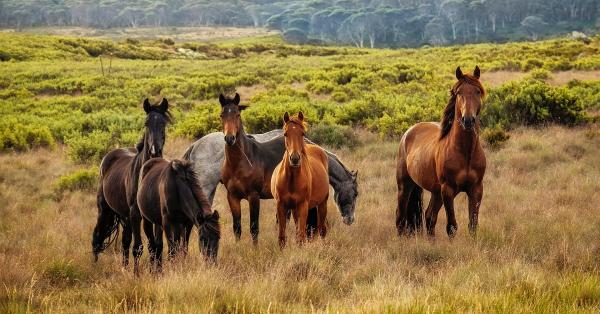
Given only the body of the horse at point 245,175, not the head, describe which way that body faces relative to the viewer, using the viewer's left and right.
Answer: facing the viewer and to the left of the viewer

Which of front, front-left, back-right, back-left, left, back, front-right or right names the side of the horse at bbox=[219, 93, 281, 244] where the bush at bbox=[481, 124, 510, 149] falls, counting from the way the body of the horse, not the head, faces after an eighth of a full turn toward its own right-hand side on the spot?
back-right

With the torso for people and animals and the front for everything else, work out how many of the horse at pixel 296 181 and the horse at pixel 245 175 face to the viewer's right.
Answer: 0

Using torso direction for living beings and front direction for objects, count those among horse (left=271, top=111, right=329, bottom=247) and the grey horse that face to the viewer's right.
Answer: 1

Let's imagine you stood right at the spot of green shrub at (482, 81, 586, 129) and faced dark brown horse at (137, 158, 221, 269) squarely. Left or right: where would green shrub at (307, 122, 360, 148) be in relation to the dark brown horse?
right

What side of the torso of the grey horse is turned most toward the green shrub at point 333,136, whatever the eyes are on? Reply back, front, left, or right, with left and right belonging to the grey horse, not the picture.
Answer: left

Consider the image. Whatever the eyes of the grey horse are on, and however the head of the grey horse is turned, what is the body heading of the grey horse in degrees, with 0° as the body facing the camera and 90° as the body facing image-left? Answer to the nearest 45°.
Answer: approximately 270°

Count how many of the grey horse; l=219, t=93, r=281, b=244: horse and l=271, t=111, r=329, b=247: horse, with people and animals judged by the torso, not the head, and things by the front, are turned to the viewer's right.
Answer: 1

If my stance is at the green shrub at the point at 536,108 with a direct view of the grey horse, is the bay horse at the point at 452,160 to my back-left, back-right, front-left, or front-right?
front-left
